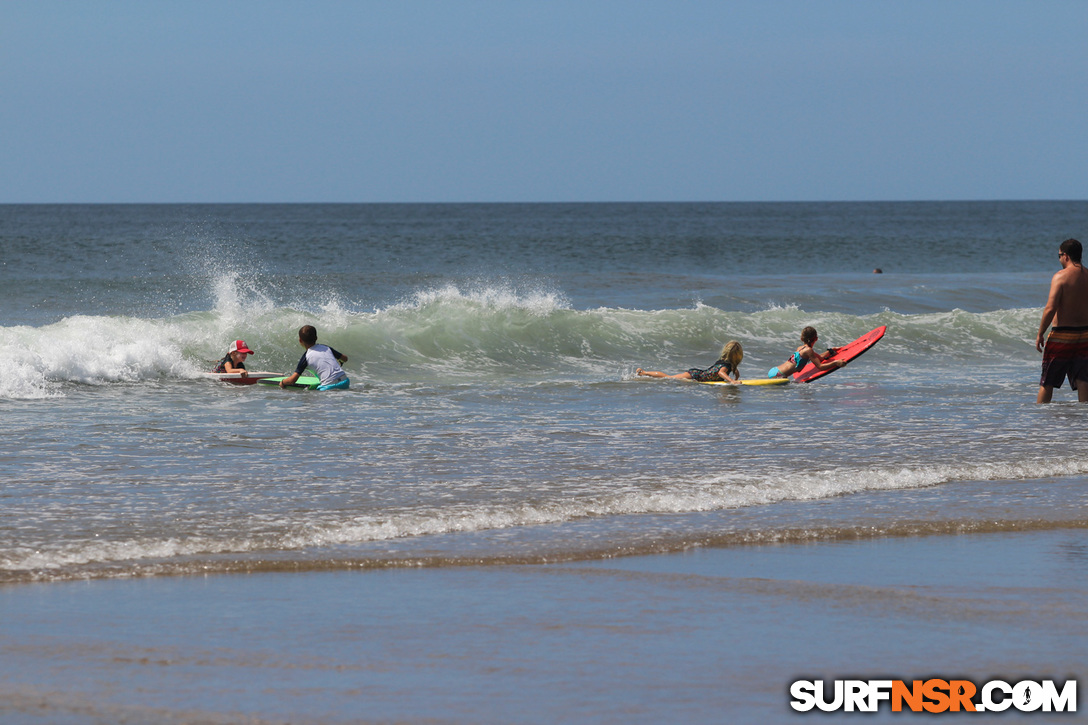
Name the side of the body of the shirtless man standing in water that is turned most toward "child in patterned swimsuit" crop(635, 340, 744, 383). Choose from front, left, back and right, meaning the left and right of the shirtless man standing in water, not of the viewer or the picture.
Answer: front

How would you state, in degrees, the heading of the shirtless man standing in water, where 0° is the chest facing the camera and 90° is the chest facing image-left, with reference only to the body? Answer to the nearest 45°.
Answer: approximately 135°

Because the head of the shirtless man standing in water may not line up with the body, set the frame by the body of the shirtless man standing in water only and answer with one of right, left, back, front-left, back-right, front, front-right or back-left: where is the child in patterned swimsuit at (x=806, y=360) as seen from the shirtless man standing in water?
front

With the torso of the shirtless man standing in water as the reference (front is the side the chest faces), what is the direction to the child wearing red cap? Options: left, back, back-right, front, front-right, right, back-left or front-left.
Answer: front-left

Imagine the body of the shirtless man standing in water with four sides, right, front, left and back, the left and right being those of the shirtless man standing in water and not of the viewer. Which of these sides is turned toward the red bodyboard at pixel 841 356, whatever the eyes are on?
front

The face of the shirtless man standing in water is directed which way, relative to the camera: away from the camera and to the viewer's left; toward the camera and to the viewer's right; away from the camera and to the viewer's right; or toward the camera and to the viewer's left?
away from the camera and to the viewer's left
